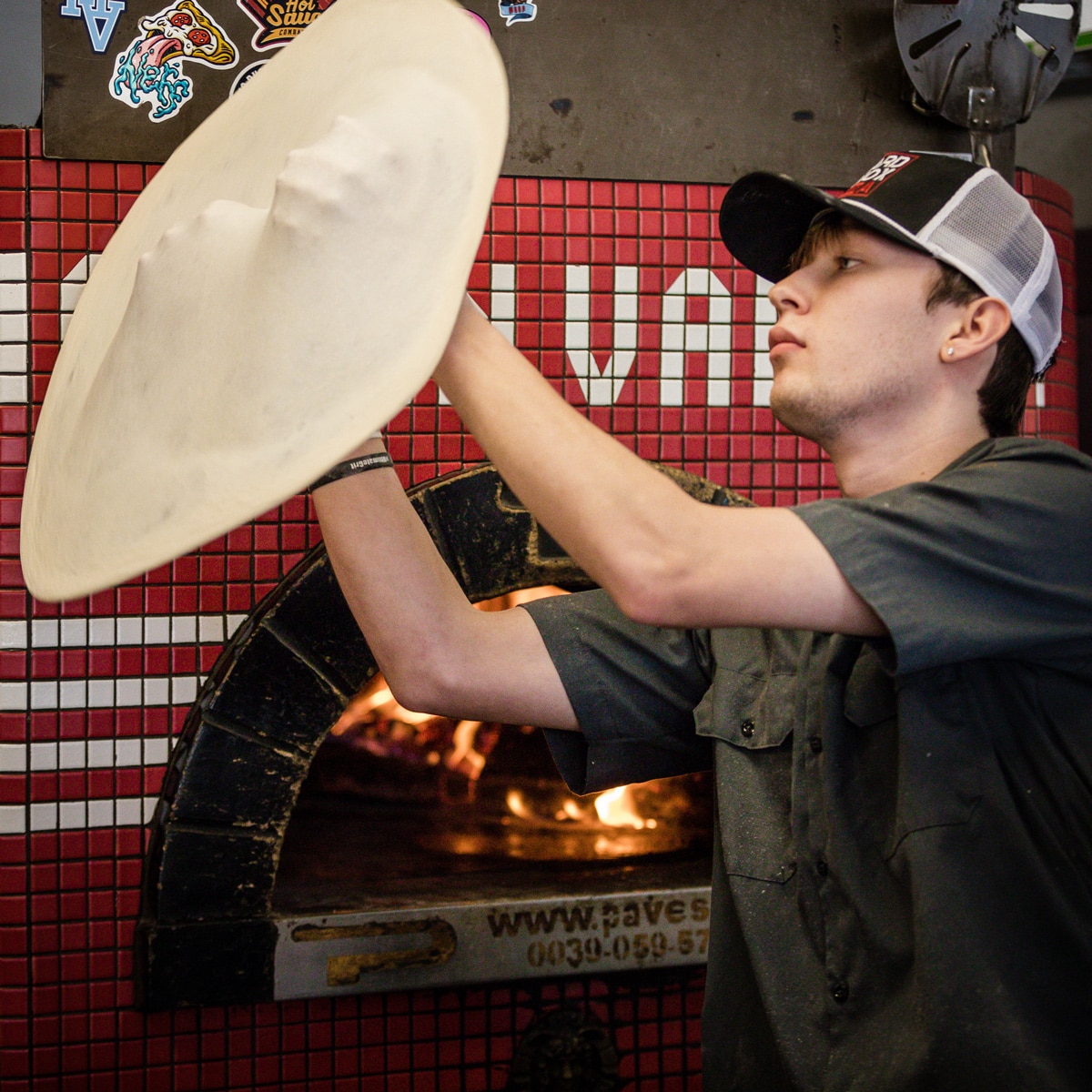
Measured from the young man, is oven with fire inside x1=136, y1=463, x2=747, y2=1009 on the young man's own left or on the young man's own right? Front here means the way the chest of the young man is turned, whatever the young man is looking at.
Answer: on the young man's own right

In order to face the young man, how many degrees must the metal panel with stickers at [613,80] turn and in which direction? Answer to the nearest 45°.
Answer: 0° — it already faces them

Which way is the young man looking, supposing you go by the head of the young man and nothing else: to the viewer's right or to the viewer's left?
to the viewer's left

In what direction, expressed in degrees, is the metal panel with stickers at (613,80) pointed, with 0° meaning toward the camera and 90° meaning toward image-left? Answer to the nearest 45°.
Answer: approximately 0°

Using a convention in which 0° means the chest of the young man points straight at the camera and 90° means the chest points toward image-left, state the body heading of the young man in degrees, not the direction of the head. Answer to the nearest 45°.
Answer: approximately 45°
